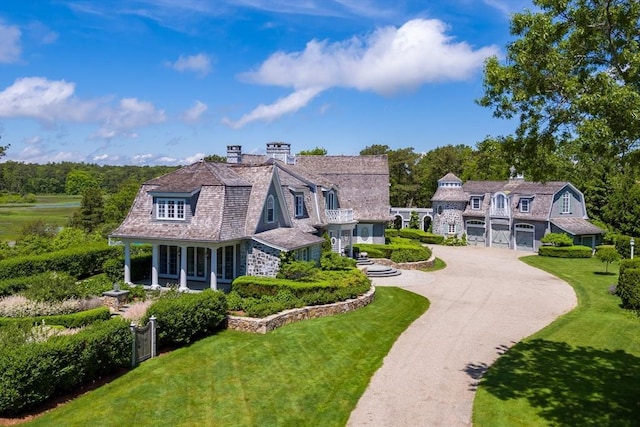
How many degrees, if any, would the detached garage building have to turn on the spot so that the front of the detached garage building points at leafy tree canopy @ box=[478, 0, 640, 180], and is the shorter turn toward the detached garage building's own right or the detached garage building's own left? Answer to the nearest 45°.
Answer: approximately 45° to the detached garage building's own left

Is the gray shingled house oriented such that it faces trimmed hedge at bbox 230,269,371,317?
yes

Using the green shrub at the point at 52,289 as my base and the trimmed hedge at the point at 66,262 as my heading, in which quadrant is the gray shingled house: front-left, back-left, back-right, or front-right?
front-right

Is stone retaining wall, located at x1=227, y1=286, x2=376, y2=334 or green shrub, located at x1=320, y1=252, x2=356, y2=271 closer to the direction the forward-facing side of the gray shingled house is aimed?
the stone retaining wall

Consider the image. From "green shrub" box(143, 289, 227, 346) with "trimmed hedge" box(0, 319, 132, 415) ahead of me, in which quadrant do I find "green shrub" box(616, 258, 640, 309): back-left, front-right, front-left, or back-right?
back-left

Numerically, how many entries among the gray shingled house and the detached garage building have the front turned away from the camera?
0

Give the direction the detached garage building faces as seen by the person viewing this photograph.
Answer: facing the viewer and to the left of the viewer

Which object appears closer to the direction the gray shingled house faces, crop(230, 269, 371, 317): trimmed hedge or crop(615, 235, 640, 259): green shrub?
the trimmed hedge

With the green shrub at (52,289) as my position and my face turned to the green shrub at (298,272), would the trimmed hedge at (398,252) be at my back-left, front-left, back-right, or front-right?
front-left

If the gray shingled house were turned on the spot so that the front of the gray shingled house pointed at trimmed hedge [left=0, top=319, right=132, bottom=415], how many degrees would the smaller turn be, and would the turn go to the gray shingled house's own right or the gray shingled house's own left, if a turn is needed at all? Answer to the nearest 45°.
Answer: approximately 45° to the gray shingled house's own right

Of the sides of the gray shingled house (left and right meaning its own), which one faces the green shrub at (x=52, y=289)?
right

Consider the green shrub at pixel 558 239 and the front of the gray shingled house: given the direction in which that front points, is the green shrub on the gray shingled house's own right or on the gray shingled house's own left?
on the gray shingled house's own left

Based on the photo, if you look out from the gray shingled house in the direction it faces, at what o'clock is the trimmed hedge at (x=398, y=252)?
The trimmed hedge is roughly at 9 o'clock from the gray shingled house.
